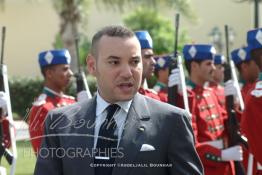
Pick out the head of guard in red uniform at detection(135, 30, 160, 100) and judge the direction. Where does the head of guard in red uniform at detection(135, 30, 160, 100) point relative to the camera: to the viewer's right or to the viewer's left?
to the viewer's right

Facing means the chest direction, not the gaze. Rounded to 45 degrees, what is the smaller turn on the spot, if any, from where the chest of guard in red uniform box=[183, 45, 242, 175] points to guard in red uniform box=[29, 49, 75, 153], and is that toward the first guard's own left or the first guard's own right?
approximately 135° to the first guard's own right

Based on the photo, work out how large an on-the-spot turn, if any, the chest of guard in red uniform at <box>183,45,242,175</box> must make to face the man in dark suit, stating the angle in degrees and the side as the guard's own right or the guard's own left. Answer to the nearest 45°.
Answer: approximately 45° to the guard's own right

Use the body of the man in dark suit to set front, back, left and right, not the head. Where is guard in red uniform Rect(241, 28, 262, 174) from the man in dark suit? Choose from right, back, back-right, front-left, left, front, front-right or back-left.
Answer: back-left

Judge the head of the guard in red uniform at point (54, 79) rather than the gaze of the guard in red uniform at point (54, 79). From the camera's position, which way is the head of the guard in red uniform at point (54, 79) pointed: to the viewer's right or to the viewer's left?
to the viewer's right

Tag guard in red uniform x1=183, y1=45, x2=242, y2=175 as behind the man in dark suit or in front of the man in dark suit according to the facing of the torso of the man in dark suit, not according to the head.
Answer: behind

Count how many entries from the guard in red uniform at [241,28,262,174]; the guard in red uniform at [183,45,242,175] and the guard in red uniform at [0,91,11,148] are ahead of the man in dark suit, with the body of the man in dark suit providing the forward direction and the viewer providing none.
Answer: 0

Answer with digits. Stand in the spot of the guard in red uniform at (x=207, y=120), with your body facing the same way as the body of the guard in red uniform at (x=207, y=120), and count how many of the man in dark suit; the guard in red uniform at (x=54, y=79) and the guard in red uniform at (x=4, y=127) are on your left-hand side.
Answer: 0

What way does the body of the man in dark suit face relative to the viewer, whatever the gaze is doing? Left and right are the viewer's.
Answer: facing the viewer

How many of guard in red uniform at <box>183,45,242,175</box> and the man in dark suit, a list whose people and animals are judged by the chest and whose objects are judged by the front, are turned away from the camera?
0
